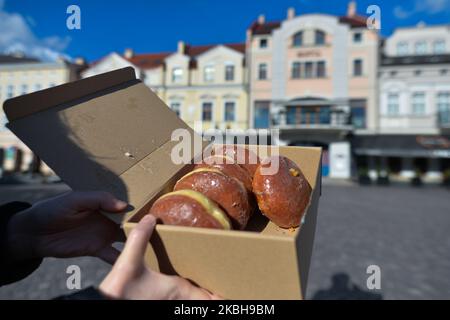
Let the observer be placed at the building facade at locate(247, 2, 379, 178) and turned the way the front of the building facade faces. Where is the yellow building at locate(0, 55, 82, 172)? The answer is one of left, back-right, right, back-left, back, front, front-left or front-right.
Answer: right

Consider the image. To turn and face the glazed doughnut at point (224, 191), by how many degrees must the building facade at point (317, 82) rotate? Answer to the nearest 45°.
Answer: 0° — it already faces it

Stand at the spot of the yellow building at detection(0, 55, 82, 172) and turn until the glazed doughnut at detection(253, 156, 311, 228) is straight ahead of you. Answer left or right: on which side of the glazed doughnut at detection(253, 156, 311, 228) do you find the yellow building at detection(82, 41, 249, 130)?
left

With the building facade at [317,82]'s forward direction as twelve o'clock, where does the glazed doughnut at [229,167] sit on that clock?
The glazed doughnut is roughly at 12 o'clock from the building facade.

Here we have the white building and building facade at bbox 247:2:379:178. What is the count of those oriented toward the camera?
2

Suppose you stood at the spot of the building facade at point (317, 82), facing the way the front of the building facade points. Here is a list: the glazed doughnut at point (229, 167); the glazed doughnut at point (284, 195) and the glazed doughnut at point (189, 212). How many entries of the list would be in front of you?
3

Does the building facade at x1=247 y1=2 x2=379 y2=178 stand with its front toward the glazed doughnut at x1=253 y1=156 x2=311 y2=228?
yes

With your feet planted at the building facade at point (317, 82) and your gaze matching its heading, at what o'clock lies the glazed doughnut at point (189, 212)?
The glazed doughnut is roughly at 12 o'clock from the building facade.

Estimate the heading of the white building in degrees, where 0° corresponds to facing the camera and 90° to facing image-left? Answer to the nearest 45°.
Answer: approximately 0°

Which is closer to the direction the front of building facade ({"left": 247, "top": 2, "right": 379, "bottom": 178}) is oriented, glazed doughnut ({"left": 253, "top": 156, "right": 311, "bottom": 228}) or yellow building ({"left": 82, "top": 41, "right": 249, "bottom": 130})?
the glazed doughnut

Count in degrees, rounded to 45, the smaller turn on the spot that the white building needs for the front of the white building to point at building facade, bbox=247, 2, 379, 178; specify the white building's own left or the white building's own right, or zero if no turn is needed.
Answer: approximately 90° to the white building's own right

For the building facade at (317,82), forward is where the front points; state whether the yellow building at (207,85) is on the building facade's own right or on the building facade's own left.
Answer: on the building facade's own right

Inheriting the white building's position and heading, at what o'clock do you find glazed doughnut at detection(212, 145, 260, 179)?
The glazed doughnut is roughly at 12 o'clock from the white building.
